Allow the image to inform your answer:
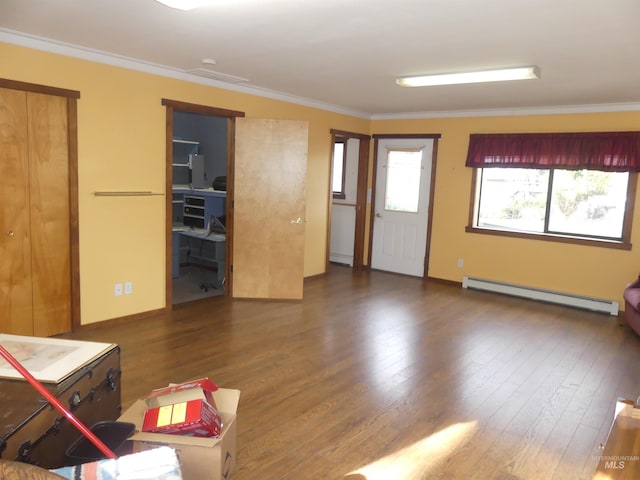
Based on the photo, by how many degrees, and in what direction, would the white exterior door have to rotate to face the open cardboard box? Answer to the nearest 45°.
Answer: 0° — it already faces it

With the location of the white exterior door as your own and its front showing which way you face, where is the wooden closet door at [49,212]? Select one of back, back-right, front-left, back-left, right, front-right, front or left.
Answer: front-right

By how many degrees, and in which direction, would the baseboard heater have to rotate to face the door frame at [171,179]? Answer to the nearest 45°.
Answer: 0° — it already faces it

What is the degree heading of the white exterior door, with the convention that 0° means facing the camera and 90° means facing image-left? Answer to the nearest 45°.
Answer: approximately 0°

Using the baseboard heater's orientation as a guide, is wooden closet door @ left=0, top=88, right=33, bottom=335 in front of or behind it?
in front

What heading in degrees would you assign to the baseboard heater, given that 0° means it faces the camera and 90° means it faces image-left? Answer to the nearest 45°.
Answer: approximately 45°

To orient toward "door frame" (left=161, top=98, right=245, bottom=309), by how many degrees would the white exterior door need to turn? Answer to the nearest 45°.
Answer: approximately 45° to its right

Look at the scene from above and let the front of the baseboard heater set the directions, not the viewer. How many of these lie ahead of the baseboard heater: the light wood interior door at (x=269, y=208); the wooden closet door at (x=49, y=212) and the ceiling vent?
3

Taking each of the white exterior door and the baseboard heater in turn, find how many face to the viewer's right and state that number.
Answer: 0

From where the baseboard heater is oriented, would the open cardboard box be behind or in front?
in front

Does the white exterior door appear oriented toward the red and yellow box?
yes
